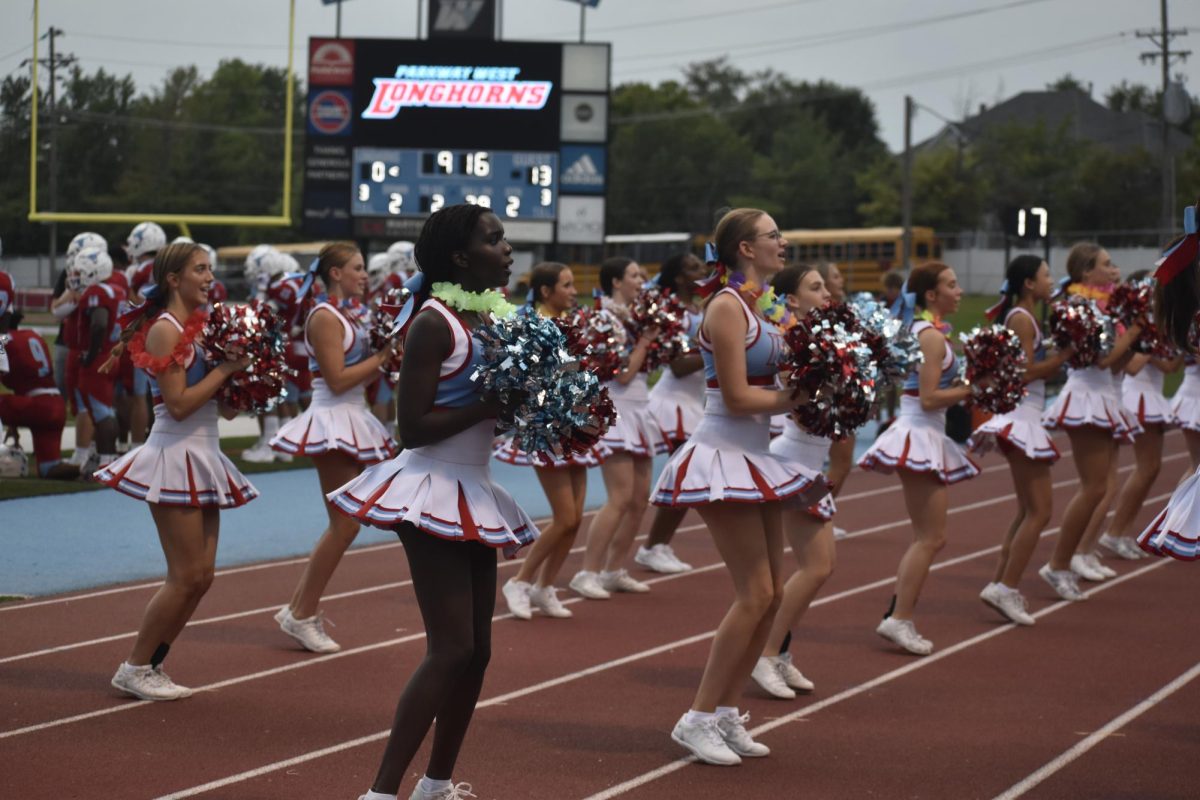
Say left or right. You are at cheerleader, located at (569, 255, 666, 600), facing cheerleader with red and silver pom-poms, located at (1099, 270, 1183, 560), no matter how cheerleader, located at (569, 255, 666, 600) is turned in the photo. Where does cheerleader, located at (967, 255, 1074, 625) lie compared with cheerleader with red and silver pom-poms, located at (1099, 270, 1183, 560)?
right

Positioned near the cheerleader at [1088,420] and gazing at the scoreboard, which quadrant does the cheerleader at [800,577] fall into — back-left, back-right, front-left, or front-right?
back-left

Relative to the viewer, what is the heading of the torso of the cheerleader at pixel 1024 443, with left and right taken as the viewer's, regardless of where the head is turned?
facing to the right of the viewer

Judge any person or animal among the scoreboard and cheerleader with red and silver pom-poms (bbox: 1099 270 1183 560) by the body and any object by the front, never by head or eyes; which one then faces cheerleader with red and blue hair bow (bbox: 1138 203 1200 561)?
the scoreboard

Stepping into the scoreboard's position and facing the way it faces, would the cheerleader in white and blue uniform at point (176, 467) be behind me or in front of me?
in front

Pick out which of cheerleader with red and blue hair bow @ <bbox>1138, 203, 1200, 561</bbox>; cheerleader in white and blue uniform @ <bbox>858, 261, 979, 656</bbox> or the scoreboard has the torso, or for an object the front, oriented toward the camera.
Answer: the scoreboard

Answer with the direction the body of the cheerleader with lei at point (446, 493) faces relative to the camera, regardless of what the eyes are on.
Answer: to the viewer's right

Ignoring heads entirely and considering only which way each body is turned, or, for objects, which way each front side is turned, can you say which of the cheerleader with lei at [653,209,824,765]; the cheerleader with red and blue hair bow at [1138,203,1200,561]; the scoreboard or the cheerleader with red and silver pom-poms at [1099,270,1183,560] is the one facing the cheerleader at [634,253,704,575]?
the scoreboard

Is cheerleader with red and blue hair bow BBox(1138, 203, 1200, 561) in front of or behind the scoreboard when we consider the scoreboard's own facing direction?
in front

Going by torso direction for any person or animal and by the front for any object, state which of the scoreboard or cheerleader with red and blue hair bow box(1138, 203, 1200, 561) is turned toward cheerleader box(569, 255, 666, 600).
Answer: the scoreboard

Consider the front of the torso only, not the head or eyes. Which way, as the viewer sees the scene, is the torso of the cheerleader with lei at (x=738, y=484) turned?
to the viewer's right

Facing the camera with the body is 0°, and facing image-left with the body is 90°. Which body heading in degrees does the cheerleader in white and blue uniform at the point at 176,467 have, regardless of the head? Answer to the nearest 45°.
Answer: approximately 270°

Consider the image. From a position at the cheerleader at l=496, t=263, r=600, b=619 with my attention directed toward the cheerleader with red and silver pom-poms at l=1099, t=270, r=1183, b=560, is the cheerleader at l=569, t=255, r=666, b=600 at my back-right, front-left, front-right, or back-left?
front-left
